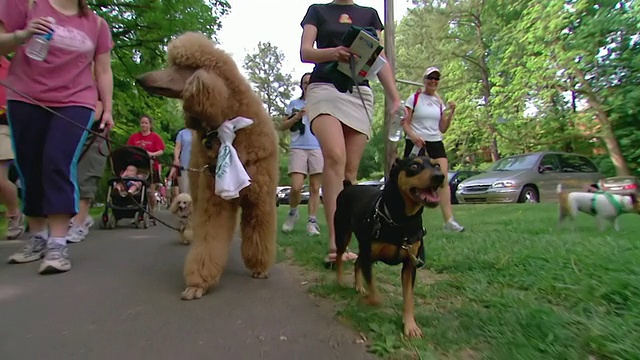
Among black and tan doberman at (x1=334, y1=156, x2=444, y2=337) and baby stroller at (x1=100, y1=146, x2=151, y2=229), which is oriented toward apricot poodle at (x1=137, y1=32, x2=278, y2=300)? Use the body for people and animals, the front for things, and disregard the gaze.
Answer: the baby stroller

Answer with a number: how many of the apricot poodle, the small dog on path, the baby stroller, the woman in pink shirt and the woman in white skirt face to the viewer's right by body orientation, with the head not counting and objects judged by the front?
0

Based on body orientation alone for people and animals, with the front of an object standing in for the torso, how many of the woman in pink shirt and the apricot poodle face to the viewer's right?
0

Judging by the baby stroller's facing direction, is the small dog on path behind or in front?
in front

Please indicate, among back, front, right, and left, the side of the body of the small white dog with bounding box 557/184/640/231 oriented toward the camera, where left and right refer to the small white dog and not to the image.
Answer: right

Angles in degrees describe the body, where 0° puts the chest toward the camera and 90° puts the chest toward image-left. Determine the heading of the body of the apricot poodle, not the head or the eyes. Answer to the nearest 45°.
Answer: approximately 45°

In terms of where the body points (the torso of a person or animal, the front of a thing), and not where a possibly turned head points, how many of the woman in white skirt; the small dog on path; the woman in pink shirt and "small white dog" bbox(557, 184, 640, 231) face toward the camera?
3

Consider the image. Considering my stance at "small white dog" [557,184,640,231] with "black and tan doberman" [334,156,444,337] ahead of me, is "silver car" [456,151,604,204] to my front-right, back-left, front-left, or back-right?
back-right

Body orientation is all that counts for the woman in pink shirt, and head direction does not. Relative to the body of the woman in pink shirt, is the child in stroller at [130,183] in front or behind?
behind

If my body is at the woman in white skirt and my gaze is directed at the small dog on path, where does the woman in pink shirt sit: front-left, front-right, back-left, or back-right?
front-left

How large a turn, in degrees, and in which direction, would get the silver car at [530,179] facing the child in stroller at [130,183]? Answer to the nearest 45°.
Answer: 0° — it already faces them

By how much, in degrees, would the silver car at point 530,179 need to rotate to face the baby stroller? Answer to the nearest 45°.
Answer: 0° — it already faces it

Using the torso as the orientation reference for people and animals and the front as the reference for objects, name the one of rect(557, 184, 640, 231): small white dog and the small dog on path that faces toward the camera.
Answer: the small dog on path

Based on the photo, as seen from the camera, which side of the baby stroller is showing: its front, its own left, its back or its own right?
front

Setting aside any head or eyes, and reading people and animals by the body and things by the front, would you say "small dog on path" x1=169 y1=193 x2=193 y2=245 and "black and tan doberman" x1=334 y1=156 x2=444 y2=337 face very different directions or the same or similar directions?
same or similar directions
